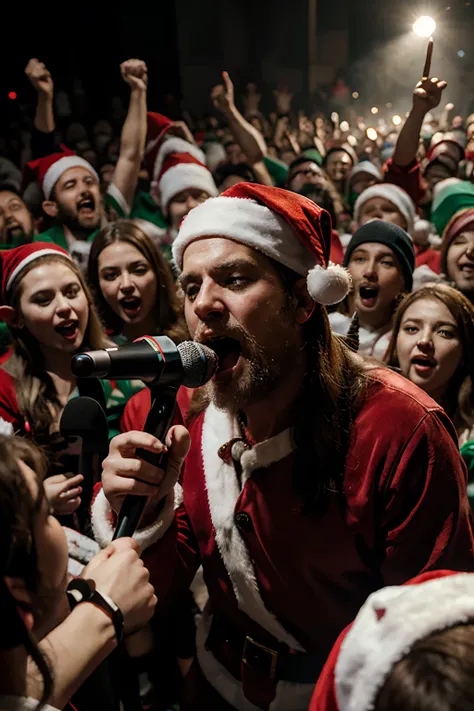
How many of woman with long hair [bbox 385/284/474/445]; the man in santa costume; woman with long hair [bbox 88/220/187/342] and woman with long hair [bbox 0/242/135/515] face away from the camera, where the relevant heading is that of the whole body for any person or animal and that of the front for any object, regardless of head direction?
0

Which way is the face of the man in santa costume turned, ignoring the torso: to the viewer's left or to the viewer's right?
to the viewer's left

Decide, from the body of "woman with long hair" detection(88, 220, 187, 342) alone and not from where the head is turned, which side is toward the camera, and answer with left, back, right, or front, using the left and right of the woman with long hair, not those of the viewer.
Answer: front

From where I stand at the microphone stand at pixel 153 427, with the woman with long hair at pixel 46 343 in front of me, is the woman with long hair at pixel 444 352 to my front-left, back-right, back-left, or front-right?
front-right

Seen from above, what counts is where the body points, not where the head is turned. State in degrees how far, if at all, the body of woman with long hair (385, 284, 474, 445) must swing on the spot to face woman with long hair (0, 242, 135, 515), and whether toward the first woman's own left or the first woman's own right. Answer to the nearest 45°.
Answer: approximately 45° to the first woman's own right

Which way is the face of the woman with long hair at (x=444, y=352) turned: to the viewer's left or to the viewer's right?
to the viewer's left

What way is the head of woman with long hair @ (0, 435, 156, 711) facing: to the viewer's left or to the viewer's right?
to the viewer's right

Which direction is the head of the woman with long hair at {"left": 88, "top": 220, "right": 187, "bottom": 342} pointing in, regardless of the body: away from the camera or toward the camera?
toward the camera

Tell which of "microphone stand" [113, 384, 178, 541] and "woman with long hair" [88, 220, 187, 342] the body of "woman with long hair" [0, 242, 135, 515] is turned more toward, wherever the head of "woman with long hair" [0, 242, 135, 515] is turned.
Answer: the microphone stand

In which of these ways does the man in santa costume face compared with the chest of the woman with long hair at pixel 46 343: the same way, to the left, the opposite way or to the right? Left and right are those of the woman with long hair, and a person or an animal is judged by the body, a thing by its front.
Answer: to the right

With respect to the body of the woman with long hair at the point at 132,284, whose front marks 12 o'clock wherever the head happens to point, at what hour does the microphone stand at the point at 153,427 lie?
The microphone stand is roughly at 12 o'clock from the woman with long hair.

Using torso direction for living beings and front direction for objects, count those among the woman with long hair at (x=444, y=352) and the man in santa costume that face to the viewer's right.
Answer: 0

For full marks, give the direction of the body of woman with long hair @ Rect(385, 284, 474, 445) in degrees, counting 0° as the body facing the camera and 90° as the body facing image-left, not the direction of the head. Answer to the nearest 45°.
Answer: approximately 45°
